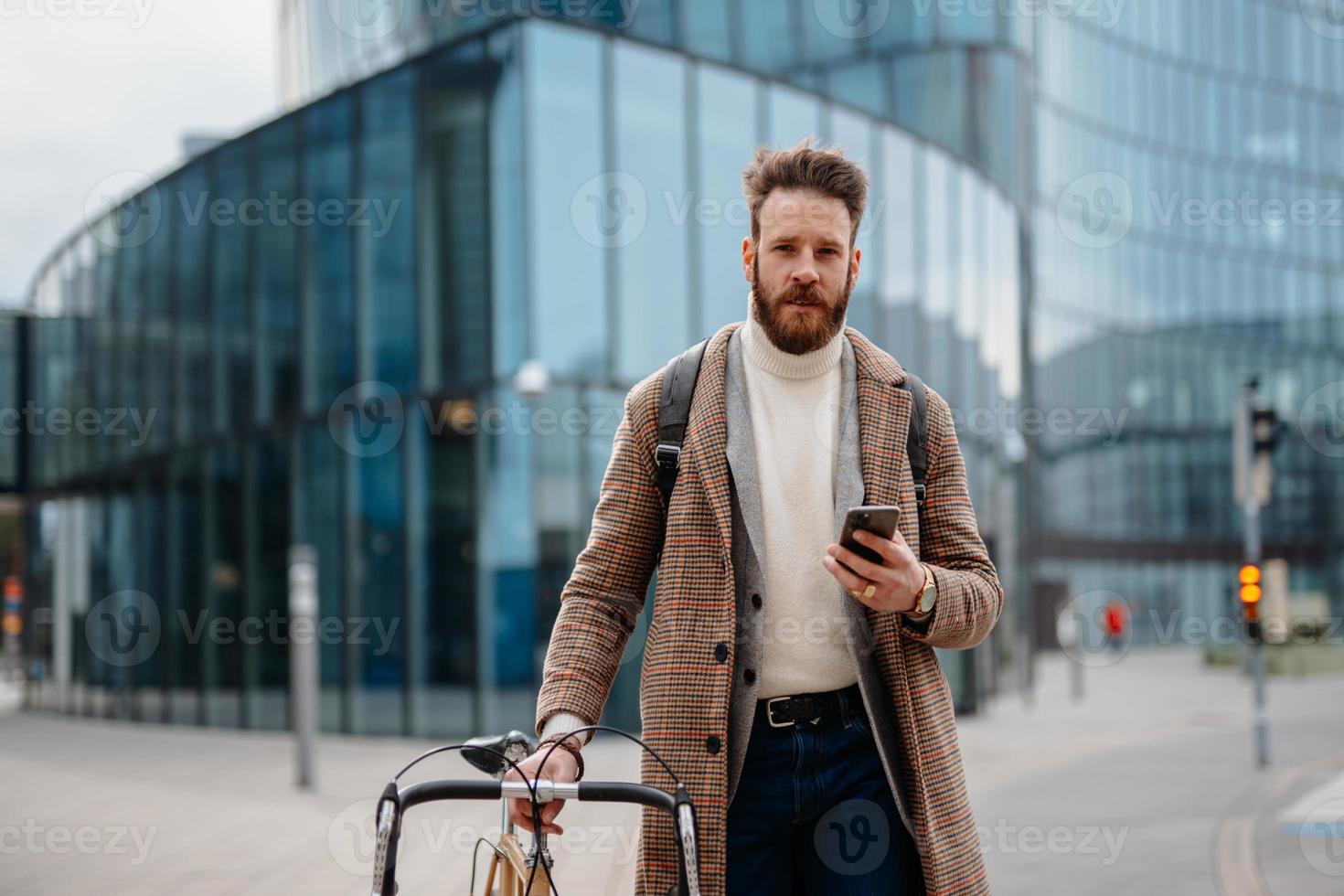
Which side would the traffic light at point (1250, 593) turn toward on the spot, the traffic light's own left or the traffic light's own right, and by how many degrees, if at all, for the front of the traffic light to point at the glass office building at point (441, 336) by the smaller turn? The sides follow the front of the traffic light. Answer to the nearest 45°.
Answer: approximately 90° to the traffic light's own right

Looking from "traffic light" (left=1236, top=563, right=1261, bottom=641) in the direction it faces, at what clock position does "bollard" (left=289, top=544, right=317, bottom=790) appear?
The bollard is roughly at 2 o'clock from the traffic light.

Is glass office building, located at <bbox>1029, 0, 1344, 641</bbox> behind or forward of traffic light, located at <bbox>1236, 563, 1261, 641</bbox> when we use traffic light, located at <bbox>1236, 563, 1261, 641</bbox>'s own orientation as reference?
behind

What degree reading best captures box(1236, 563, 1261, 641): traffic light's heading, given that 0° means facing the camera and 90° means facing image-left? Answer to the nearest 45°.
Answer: approximately 0°

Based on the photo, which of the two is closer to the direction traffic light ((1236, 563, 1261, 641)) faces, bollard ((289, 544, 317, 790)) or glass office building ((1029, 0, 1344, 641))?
the bollard
